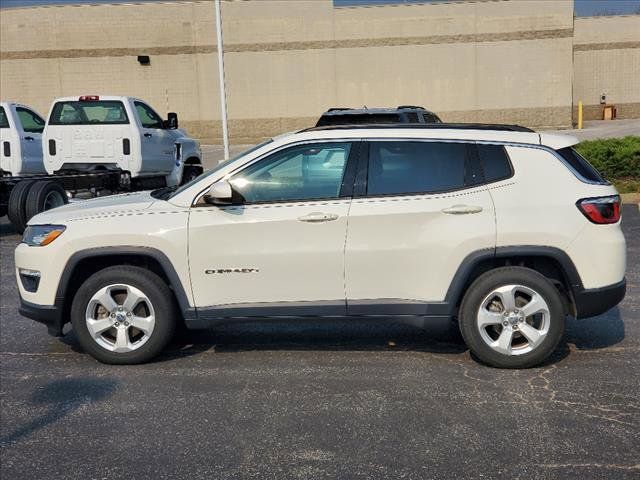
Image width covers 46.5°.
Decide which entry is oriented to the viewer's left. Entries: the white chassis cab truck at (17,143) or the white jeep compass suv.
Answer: the white jeep compass suv

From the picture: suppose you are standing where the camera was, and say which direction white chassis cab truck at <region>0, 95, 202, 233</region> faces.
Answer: facing away from the viewer and to the right of the viewer

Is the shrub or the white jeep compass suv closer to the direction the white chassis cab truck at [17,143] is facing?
the shrub

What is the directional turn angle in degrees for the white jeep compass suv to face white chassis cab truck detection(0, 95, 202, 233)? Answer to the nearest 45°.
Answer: approximately 45° to its right

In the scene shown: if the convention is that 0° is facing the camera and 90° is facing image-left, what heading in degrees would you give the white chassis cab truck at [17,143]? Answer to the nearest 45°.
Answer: approximately 225°

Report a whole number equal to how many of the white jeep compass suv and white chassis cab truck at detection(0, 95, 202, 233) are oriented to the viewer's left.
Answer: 1

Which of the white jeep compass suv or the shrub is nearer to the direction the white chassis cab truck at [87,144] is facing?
the shrub

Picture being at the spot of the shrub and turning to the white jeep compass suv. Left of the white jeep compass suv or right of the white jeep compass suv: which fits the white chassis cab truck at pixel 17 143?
right

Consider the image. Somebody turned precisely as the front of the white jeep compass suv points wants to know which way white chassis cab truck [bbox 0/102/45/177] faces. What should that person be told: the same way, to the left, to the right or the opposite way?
to the right

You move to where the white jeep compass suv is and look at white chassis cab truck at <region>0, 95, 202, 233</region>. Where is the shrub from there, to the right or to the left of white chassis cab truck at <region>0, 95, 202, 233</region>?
right

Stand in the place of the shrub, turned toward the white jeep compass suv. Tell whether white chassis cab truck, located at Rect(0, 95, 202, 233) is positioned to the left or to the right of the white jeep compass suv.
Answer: right

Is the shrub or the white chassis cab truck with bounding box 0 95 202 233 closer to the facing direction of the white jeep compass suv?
the white chassis cab truck

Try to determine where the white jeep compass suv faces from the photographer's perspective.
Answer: facing to the left of the viewer

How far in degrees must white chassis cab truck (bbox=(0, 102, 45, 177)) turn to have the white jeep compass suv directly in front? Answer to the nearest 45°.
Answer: approximately 135° to its right

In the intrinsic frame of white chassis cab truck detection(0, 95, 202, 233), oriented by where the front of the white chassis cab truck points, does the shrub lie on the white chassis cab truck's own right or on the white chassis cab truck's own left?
on the white chassis cab truck's own right

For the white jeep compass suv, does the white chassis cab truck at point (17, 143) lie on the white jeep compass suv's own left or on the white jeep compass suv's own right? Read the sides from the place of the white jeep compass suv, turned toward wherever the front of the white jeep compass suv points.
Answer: on the white jeep compass suv's own right
